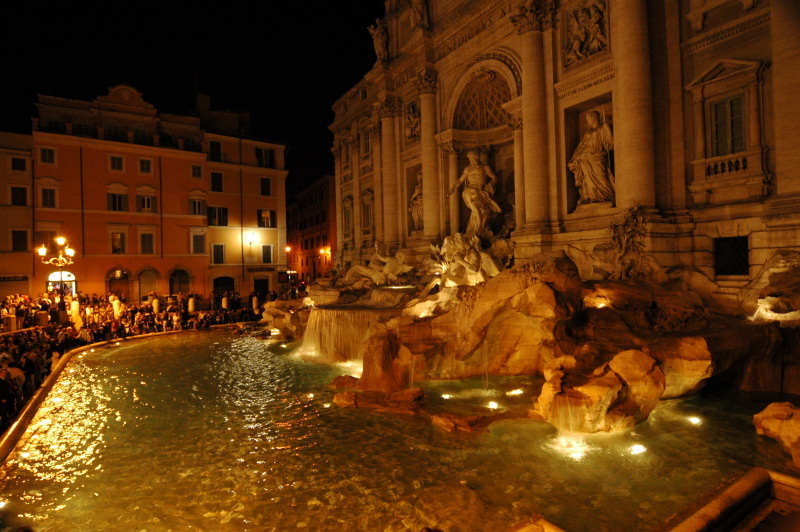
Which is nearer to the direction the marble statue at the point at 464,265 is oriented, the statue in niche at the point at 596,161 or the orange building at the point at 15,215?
the orange building

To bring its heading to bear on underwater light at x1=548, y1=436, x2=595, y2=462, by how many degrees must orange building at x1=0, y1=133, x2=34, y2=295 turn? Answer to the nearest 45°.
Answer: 0° — it already faces it

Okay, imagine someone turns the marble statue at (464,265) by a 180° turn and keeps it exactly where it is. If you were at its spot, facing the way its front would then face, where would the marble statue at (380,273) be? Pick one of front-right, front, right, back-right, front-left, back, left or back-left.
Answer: left

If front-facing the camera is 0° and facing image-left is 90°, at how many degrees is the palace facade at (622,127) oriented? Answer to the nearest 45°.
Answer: approximately 45°

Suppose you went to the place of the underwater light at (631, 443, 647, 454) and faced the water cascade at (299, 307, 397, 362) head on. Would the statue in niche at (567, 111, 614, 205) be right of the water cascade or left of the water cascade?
right

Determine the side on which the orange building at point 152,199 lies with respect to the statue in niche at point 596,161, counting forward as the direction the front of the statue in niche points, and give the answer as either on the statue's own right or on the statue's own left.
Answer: on the statue's own right

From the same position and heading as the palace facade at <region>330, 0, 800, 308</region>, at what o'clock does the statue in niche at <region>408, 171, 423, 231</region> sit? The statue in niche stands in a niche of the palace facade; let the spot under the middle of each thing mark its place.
The statue in niche is roughly at 3 o'clock from the palace facade.

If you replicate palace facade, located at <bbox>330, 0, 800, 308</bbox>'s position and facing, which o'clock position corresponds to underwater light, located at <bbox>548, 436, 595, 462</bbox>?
The underwater light is roughly at 11 o'clock from the palace facade.
